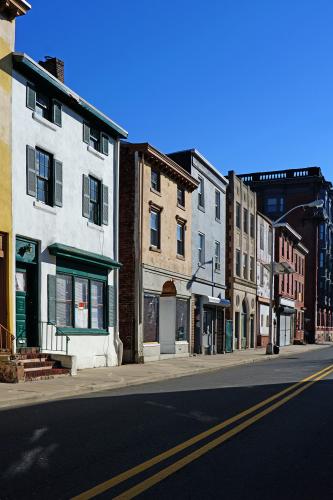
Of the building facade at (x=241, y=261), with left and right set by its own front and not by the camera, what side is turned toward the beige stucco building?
right

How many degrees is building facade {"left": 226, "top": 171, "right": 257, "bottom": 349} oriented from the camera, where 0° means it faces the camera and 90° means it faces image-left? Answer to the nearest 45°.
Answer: approximately 270°

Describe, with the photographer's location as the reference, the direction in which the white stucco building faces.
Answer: facing the viewer and to the right of the viewer

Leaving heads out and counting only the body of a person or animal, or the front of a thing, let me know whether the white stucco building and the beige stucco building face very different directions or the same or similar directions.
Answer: same or similar directions

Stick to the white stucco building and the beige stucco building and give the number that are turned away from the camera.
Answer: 0

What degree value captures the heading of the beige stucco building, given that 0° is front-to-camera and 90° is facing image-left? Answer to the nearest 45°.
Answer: approximately 315°

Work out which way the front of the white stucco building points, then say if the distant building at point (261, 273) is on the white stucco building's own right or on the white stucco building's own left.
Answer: on the white stucco building's own left

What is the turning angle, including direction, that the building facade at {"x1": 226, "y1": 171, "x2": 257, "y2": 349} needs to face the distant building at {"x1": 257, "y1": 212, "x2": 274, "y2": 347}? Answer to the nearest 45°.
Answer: approximately 90° to its left
